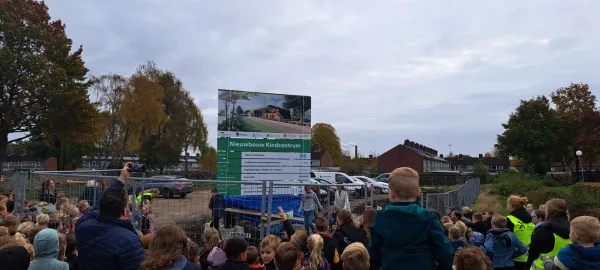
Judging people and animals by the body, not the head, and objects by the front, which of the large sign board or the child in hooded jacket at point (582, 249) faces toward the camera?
the large sign board

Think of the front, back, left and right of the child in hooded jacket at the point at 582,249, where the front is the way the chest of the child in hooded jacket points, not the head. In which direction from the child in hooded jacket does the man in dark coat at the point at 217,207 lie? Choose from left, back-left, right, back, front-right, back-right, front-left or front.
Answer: front-left

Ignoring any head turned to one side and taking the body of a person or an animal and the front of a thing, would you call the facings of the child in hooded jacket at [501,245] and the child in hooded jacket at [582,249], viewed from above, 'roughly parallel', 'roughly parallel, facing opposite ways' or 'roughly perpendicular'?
roughly parallel

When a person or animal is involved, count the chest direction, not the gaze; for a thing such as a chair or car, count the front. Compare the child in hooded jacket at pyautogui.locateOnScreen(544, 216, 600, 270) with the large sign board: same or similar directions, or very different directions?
very different directions

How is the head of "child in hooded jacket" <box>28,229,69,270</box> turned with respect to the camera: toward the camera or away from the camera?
away from the camera

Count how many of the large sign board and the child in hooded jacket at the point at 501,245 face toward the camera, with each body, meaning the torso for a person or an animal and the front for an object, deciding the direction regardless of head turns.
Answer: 1

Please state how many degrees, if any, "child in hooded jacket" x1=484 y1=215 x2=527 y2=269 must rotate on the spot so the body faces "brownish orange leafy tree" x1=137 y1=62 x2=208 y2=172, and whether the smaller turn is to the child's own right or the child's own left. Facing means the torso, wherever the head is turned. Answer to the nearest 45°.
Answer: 0° — they already face it

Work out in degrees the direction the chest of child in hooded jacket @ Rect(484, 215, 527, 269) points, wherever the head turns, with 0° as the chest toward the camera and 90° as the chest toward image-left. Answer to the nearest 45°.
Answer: approximately 135°

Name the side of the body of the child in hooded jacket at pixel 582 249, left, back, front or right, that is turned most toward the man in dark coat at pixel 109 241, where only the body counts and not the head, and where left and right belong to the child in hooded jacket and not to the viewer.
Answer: left

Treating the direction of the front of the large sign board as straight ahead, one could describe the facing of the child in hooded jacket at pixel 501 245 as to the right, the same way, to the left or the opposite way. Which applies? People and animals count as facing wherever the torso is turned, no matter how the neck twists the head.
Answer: the opposite way

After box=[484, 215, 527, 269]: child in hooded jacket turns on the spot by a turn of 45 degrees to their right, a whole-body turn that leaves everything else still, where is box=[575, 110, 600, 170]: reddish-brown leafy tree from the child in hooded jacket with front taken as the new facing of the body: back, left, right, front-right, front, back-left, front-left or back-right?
front

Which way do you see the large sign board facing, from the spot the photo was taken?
facing the viewer

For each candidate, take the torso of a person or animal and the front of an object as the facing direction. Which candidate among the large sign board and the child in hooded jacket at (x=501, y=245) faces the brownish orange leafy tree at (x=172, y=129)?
the child in hooded jacket

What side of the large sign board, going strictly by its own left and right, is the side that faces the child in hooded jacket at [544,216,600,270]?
front

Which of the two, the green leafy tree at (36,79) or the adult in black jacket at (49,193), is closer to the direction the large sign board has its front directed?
the adult in black jacket

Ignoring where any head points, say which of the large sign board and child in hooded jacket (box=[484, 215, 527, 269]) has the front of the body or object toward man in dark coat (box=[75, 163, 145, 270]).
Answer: the large sign board

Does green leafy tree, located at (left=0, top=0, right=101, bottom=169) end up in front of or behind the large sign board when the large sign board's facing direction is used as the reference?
behind

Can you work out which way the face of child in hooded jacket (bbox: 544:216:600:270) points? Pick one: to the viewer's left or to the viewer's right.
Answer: to the viewer's left

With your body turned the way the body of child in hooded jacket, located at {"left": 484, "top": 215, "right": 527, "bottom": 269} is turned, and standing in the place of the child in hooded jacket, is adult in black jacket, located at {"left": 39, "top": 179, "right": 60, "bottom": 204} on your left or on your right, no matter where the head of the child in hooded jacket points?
on your left

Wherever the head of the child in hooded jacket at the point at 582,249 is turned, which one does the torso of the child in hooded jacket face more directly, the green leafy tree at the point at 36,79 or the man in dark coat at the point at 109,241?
the green leafy tree

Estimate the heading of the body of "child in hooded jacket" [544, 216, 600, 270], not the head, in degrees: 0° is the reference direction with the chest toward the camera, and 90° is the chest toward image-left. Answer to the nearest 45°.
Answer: approximately 135°
